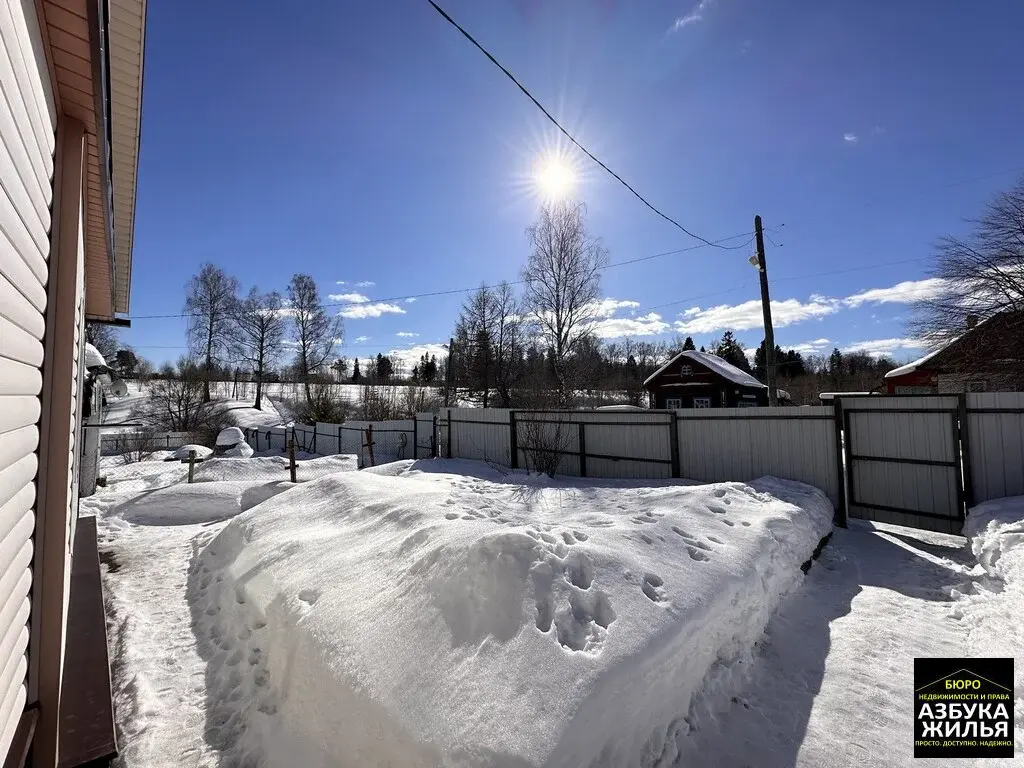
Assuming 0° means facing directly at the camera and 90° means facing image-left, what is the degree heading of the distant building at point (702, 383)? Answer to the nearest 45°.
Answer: approximately 45°

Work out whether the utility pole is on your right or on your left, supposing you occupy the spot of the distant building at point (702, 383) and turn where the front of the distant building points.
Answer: on your left

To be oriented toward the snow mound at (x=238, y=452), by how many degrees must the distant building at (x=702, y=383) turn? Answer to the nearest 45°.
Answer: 0° — it already faces it

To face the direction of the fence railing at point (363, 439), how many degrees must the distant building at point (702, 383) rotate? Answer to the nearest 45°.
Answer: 0° — it already faces it

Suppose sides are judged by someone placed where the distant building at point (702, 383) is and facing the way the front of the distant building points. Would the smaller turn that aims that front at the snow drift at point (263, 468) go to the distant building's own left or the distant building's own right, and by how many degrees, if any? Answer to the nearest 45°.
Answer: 0° — it already faces it

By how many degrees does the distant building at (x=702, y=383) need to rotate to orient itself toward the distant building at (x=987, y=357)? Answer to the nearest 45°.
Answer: approximately 90° to its left
